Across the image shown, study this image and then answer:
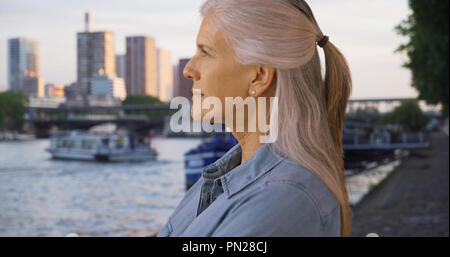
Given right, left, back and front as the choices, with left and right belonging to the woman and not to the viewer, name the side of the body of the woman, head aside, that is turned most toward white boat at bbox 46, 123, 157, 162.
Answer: right

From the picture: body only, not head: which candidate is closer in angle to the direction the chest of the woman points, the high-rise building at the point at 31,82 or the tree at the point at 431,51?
the high-rise building

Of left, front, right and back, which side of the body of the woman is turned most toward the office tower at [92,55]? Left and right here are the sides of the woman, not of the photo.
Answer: right

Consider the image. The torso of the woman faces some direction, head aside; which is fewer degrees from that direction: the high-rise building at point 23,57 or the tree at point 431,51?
the high-rise building

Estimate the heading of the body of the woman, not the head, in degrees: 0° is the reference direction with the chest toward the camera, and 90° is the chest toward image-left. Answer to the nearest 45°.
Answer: approximately 90°

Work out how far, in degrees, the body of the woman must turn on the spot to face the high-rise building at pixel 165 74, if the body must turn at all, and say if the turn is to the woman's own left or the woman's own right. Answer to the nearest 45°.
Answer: approximately 90° to the woman's own right

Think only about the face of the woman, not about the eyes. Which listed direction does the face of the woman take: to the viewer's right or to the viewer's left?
to the viewer's left
